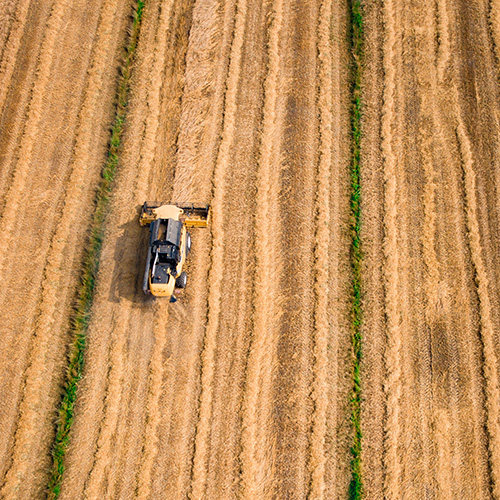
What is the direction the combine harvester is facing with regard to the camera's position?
facing away from the viewer
